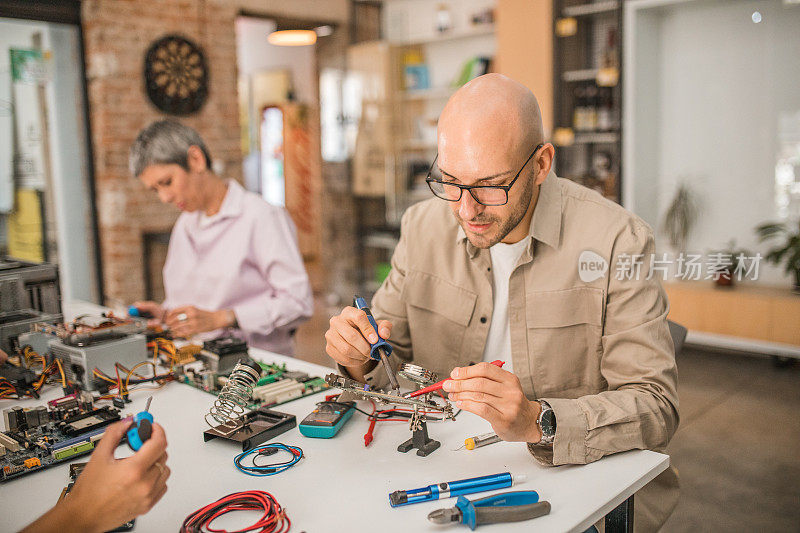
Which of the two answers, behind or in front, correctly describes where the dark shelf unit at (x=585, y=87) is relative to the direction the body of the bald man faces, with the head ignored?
behind

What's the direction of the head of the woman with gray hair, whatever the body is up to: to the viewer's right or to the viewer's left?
to the viewer's left

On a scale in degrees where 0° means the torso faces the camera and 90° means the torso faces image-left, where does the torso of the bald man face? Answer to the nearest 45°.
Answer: approximately 45°

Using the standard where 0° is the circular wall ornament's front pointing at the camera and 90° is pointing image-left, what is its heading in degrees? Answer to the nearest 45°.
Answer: approximately 0°

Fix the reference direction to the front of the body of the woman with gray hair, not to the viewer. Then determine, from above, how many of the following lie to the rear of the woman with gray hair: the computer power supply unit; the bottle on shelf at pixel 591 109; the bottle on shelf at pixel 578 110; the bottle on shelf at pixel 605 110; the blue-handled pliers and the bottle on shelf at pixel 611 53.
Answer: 4

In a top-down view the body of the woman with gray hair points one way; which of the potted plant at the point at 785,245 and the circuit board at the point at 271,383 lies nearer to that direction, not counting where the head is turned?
the circuit board

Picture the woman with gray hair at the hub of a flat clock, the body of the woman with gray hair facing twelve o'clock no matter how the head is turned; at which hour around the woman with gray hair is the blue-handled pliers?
The blue-handled pliers is roughly at 10 o'clock from the woman with gray hair.

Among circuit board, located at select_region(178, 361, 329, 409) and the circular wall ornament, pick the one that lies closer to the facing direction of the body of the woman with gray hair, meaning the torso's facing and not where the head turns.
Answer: the circuit board

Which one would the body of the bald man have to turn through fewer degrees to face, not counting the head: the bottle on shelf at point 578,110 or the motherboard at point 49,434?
the motherboard

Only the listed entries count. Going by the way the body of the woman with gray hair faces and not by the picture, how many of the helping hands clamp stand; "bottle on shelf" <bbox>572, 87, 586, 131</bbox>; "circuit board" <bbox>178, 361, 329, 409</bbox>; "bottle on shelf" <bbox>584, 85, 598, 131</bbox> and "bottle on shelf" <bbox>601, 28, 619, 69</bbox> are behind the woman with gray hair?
3

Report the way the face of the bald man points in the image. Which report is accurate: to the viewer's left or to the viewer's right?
to the viewer's left
